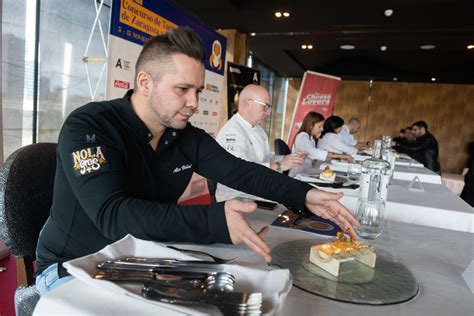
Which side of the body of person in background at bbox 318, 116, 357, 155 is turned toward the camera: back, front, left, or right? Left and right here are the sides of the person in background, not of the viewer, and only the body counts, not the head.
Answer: right

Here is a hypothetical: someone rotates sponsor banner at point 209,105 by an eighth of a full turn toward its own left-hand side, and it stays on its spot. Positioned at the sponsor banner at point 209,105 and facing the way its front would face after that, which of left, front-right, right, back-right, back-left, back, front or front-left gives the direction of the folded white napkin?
right

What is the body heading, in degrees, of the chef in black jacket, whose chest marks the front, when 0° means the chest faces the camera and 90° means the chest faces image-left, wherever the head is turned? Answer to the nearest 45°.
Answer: approximately 315°

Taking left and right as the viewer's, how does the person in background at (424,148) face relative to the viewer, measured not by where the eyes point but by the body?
facing to the left of the viewer

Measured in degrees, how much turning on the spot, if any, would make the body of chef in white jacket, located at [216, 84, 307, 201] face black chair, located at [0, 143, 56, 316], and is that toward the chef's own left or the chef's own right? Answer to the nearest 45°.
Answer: approximately 90° to the chef's own right

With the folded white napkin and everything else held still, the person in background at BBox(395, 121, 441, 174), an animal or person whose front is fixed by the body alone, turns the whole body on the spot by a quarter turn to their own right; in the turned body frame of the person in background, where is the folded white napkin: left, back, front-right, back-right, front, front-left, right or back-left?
back

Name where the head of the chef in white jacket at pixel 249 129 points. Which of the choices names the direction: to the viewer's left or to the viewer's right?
to the viewer's right

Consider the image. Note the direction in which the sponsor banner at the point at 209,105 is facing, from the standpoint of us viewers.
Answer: facing the viewer and to the right of the viewer

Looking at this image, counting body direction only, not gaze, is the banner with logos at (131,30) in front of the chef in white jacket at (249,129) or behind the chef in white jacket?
behind

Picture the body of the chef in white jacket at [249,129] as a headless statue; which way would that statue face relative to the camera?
to the viewer's right
